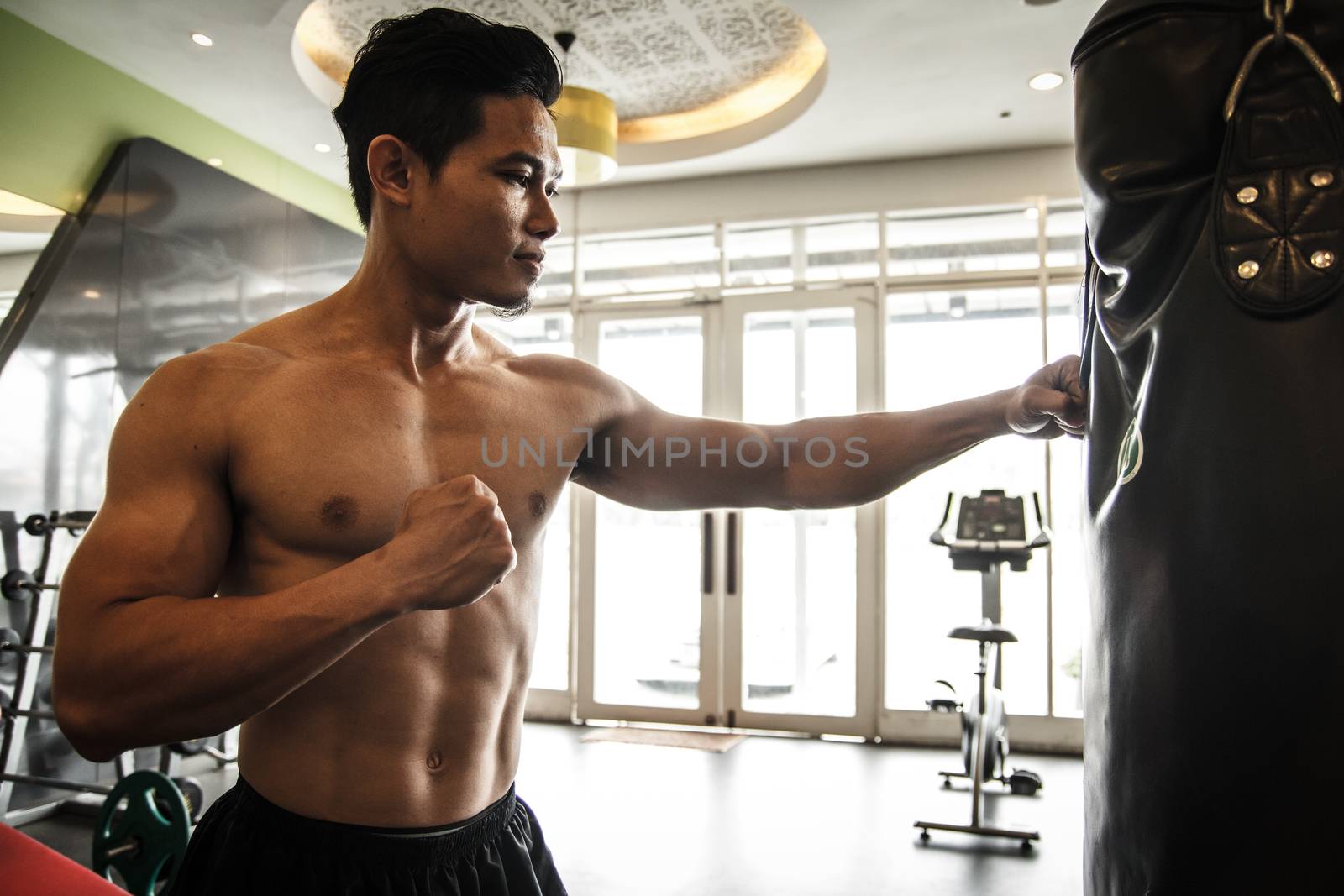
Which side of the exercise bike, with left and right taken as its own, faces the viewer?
back

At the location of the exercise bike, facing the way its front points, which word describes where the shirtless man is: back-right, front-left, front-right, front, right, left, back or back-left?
back

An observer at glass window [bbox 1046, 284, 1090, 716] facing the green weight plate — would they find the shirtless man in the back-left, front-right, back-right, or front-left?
front-left

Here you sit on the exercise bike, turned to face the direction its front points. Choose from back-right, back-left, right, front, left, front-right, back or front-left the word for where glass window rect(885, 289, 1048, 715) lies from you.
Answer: front

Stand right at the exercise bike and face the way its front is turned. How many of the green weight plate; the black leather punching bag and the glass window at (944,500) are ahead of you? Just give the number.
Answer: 1

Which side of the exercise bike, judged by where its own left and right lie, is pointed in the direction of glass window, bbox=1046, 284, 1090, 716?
front

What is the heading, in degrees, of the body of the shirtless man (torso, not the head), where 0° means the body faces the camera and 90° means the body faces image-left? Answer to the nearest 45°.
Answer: approximately 315°

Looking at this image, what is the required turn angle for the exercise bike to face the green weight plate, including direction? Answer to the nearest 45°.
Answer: approximately 135° to its left

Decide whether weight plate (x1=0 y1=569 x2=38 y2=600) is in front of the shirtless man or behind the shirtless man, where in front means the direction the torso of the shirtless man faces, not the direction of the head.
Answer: behind

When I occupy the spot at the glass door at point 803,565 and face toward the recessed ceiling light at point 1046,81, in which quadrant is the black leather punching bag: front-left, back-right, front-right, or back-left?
front-right

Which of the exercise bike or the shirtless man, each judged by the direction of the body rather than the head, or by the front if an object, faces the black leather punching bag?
the shirtless man

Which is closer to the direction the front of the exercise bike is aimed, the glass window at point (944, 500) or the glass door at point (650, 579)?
the glass window

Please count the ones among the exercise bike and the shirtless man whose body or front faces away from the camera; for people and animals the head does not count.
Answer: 1

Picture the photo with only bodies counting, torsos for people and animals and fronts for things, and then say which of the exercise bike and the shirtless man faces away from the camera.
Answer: the exercise bike
